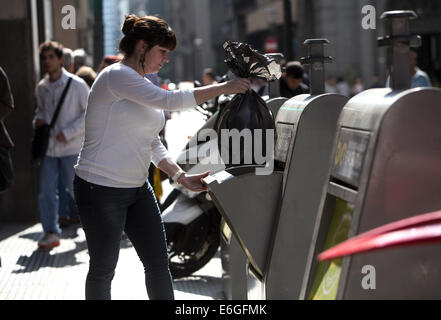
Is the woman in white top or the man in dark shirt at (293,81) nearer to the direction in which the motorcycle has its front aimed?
the woman in white top

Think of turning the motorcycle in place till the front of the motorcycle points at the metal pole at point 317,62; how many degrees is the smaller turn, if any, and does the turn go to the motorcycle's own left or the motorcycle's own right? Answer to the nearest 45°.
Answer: approximately 45° to the motorcycle's own left

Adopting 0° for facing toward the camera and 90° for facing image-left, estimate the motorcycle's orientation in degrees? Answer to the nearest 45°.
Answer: approximately 45°

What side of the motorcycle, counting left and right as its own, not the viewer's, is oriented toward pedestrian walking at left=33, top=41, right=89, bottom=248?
right

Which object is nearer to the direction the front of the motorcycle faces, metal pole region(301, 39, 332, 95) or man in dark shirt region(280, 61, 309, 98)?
the metal pole

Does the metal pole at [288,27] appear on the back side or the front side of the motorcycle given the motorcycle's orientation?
on the back side
